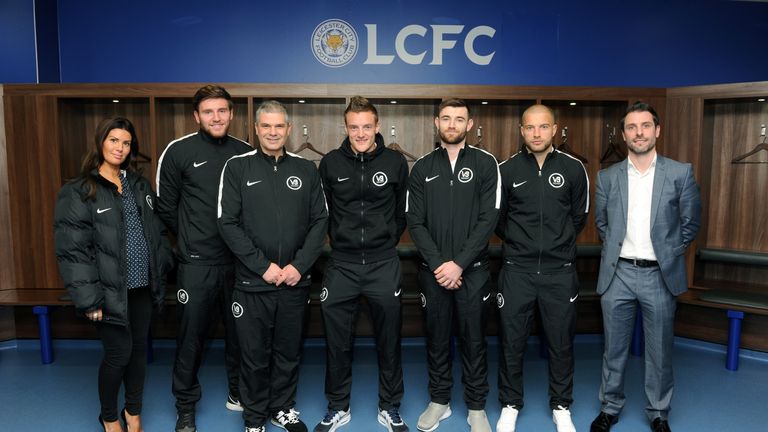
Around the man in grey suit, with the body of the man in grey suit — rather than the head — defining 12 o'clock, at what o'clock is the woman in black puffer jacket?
The woman in black puffer jacket is roughly at 2 o'clock from the man in grey suit.

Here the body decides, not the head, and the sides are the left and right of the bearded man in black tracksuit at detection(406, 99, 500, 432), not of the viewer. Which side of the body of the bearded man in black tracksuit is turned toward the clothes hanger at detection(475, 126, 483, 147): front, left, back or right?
back

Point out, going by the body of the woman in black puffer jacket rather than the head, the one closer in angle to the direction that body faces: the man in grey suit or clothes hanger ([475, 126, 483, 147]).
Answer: the man in grey suit

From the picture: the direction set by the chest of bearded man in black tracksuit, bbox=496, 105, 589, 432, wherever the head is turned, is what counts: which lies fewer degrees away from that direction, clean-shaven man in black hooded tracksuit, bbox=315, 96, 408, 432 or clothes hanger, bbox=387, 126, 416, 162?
the clean-shaven man in black hooded tracksuit

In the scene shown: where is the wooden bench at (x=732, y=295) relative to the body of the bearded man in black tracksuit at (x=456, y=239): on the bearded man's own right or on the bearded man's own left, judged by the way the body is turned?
on the bearded man's own left

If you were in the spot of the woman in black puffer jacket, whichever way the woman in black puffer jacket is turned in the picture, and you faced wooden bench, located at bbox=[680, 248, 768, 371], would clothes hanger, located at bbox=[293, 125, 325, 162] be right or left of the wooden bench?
left

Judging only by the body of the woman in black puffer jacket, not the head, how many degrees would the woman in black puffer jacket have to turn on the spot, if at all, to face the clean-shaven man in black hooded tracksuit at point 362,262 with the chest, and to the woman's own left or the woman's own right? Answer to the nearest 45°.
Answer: approximately 45° to the woman's own left
